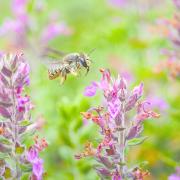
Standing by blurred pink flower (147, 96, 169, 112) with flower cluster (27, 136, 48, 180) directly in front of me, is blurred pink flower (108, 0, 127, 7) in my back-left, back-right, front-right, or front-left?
back-right

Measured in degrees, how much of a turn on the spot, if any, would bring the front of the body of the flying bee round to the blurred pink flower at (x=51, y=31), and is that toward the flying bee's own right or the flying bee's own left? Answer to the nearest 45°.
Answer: approximately 90° to the flying bee's own left

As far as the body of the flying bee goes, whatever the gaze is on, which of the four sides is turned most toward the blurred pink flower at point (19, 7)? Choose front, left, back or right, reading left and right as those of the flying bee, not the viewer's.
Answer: left

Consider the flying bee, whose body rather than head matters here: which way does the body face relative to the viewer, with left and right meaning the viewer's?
facing to the right of the viewer
